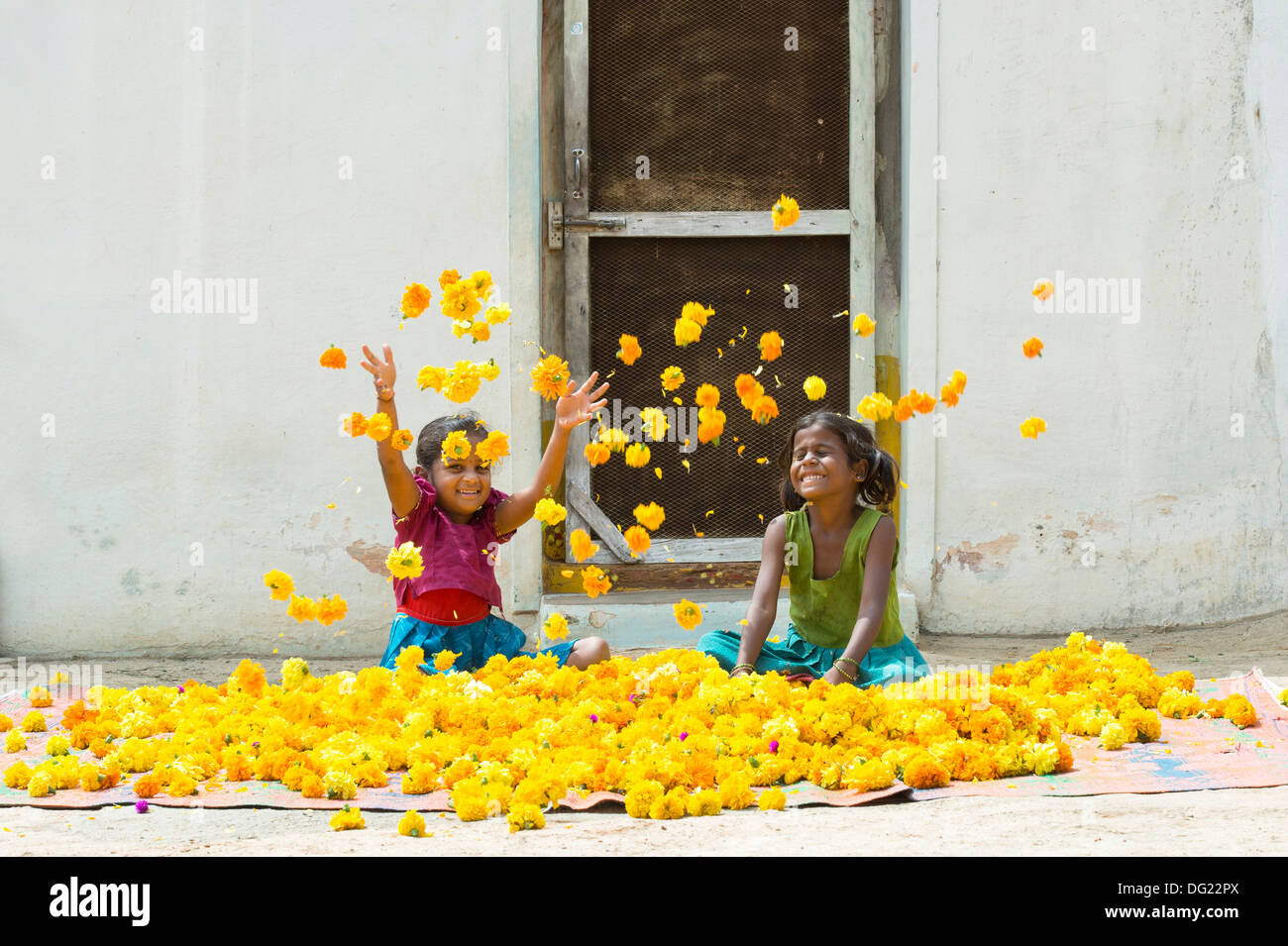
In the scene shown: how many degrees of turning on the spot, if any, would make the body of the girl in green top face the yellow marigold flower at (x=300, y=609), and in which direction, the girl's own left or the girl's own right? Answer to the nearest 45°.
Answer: approximately 45° to the girl's own right

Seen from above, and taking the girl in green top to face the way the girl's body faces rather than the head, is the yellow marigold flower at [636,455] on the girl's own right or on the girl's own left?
on the girl's own right

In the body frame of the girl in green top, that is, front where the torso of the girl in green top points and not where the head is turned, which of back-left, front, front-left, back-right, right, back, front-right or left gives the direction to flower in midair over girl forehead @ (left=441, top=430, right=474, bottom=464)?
front-right

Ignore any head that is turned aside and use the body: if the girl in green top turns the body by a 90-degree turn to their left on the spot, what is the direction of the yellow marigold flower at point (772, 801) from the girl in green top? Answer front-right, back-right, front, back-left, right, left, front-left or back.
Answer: front-right

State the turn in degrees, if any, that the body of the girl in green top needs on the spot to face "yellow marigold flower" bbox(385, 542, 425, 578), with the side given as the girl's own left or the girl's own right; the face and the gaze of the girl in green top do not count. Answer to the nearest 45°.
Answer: approximately 45° to the girl's own right

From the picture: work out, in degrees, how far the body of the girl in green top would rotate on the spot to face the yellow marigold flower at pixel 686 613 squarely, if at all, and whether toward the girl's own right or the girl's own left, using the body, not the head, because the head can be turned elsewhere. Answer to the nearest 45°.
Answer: approximately 90° to the girl's own right

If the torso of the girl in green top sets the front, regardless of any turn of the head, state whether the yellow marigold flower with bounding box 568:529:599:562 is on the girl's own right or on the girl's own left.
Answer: on the girl's own right

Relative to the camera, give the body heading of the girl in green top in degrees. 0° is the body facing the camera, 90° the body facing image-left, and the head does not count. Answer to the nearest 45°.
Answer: approximately 45°

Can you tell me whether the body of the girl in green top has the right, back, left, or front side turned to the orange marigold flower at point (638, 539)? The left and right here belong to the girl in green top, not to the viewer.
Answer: right

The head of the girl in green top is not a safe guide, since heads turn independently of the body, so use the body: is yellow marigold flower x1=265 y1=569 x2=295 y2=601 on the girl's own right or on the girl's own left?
on the girl's own right

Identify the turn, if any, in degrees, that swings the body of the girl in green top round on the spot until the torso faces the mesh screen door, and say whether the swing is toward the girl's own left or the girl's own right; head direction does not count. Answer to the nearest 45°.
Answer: approximately 135° to the girl's own right
